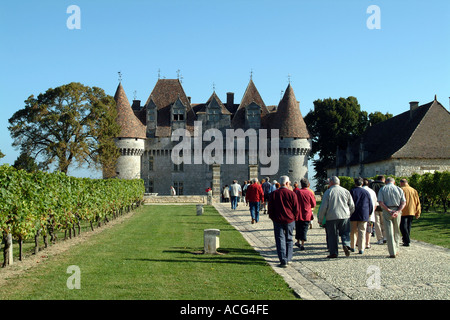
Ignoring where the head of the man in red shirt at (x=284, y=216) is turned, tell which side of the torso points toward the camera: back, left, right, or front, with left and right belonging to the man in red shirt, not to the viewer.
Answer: back

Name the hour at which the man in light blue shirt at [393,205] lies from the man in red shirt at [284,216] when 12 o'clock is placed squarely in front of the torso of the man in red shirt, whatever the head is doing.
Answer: The man in light blue shirt is roughly at 2 o'clock from the man in red shirt.

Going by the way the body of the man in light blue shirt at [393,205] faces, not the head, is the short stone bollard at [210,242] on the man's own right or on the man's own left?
on the man's own left

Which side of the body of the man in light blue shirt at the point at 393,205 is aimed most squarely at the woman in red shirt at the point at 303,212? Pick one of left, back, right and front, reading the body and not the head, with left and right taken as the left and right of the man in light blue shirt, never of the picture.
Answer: left

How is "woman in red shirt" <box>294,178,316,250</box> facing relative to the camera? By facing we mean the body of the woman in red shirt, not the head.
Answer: away from the camera

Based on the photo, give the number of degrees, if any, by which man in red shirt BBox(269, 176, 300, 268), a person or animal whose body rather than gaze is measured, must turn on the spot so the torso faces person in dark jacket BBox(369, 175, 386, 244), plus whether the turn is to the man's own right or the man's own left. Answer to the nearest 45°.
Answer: approximately 45° to the man's own right

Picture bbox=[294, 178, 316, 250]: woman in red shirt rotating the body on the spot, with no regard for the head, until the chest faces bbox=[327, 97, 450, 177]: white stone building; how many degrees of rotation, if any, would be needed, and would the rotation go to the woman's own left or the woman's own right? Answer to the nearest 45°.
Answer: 0° — they already face it

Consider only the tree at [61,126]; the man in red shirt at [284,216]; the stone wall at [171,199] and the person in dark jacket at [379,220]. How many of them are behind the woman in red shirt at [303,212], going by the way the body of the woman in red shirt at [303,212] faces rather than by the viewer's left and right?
1

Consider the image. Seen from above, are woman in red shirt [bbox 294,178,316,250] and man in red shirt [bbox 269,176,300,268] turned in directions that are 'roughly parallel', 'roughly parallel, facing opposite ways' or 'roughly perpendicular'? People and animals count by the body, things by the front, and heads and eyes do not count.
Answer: roughly parallel

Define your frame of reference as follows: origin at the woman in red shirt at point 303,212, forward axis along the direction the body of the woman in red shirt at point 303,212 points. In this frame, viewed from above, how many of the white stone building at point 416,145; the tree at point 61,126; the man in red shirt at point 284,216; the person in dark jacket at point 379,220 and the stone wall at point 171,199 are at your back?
1

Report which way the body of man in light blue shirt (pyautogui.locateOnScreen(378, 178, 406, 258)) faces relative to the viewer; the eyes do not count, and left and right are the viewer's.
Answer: facing away from the viewer

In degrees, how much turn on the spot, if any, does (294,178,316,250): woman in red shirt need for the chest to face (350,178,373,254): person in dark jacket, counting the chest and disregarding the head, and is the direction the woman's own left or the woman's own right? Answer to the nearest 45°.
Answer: approximately 135° to the woman's own right

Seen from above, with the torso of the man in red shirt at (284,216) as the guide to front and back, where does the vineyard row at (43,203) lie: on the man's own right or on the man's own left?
on the man's own left

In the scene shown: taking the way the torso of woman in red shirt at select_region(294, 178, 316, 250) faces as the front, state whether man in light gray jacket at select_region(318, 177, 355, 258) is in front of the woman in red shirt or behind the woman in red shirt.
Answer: behind

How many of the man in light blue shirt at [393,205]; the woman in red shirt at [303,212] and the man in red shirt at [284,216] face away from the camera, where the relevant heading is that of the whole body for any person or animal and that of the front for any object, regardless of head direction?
3

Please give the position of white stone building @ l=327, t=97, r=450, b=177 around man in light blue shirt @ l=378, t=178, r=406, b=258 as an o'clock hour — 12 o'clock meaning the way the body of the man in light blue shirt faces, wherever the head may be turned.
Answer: The white stone building is roughly at 12 o'clock from the man in light blue shirt.

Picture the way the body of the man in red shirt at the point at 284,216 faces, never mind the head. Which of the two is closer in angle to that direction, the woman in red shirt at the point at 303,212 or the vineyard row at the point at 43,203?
the woman in red shirt

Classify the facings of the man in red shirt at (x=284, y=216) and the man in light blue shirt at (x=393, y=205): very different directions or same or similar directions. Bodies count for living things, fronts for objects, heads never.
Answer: same or similar directions

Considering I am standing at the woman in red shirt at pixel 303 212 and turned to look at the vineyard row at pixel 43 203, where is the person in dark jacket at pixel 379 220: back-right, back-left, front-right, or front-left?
back-right
